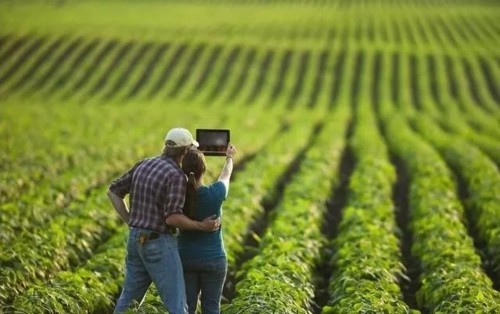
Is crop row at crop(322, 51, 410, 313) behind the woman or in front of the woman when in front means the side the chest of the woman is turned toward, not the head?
in front

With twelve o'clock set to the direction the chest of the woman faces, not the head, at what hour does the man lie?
The man is roughly at 8 o'clock from the woman.

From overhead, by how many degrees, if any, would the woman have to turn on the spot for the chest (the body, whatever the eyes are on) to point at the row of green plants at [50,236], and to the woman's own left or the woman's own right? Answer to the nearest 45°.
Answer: approximately 45° to the woman's own left

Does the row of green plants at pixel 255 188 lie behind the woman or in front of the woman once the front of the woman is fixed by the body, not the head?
in front

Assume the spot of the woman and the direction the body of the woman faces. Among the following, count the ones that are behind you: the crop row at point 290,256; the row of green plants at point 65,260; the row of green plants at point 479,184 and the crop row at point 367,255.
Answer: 0

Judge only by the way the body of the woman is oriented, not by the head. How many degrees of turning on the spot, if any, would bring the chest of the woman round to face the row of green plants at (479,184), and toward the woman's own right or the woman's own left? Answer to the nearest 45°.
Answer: approximately 45° to the woman's own right

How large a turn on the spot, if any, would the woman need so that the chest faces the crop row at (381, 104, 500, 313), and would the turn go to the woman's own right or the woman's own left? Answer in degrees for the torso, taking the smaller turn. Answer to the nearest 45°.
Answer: approximately 45° to the woman's own right

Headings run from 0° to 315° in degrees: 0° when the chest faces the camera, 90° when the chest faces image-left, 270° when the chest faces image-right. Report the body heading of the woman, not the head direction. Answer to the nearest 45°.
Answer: approximately 180°

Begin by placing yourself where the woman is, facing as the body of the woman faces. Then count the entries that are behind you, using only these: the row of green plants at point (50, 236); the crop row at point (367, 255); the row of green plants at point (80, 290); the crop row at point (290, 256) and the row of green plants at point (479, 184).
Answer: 0

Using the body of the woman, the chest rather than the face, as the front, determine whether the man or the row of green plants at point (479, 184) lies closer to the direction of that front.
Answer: the row of green plants

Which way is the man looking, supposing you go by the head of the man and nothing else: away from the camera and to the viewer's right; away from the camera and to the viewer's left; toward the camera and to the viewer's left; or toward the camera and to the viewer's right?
away from the camera and to the viewer's right

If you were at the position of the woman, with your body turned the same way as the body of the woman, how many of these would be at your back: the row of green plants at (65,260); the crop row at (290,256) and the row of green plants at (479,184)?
0

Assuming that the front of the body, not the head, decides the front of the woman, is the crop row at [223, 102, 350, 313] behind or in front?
in front
